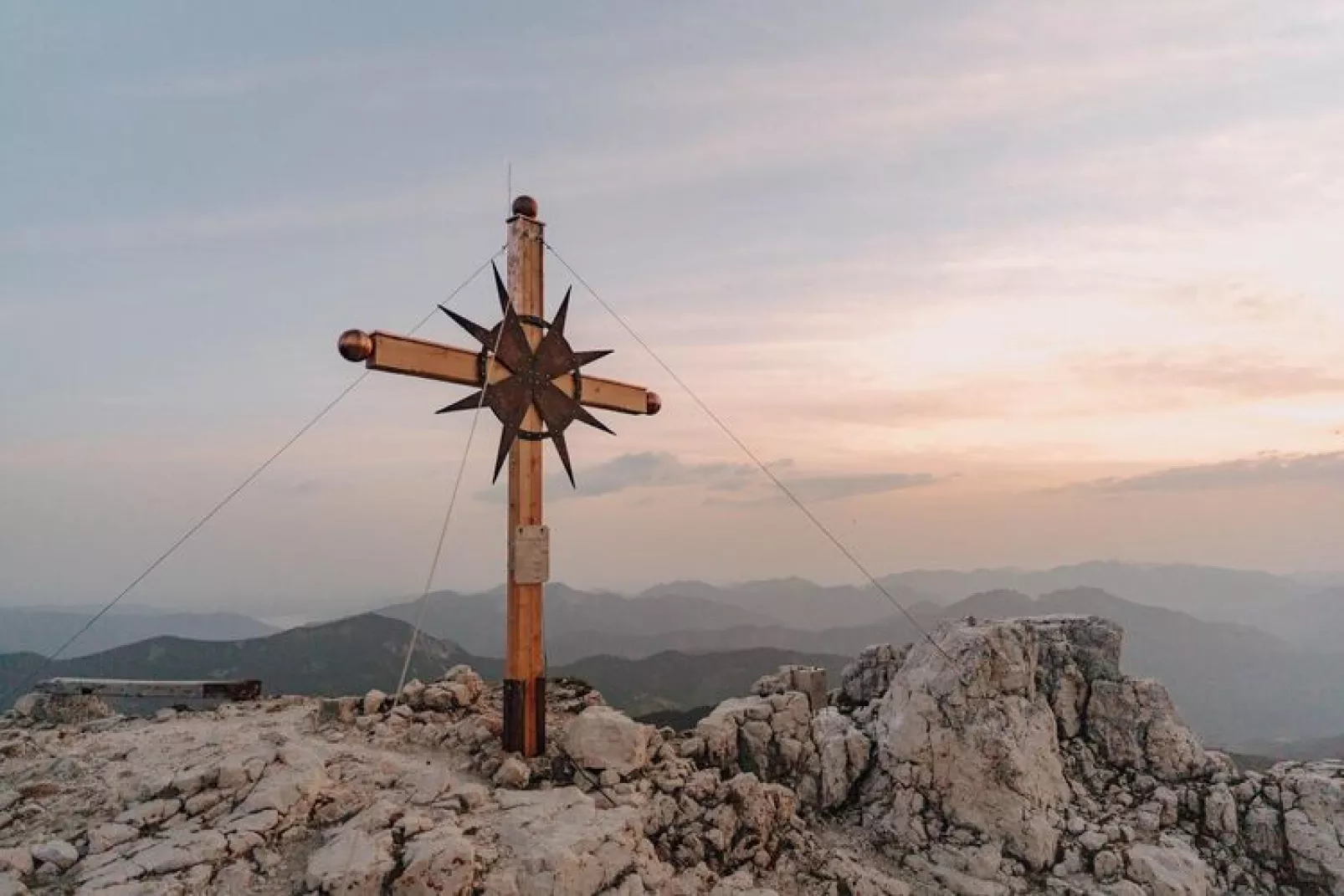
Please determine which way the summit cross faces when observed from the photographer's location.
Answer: facing the viewer and to the right of the viewer

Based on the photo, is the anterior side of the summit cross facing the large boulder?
no
